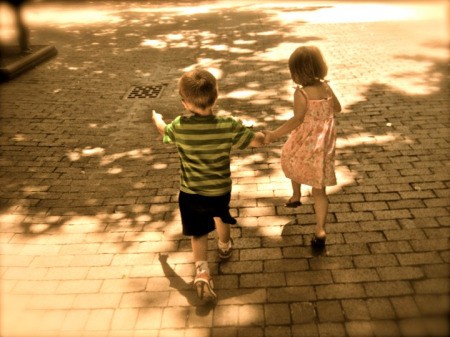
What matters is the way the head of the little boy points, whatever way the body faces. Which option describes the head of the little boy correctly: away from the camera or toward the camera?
away from the camera

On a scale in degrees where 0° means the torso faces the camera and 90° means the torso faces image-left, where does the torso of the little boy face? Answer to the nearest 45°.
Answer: approximately 180°

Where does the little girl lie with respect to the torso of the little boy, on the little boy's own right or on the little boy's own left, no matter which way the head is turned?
on the little boy's own right
